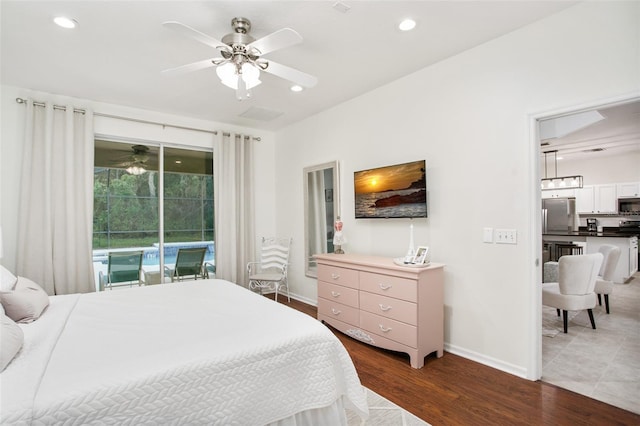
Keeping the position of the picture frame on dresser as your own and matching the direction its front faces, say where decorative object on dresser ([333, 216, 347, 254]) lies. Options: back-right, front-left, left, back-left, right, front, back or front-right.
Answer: right

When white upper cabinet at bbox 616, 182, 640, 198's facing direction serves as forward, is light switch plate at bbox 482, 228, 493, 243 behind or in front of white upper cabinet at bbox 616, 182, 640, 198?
in front

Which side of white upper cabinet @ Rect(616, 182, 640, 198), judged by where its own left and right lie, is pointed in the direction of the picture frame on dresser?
front

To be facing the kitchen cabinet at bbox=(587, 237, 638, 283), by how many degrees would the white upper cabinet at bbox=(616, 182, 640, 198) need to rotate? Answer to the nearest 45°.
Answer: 0° — it already faces it

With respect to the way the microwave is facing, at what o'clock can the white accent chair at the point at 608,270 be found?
The white accent chair is roughly at 12 o'clock from the microwave.

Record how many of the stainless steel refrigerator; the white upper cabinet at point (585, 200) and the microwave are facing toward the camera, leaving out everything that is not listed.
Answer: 3

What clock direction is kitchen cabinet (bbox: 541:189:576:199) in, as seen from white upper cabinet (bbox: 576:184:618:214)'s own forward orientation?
The kitchen cabinet is roughly at 3 o'clock from the white upper cabinet.

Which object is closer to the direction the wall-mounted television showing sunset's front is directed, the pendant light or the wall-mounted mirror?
the wall-mounted mirror

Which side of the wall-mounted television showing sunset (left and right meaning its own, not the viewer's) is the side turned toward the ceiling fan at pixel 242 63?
front

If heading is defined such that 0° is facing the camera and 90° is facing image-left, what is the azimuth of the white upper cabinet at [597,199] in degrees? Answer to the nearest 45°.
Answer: approximately 0°

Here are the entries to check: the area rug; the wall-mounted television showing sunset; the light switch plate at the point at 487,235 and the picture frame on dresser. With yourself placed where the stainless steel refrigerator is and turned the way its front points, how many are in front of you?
4

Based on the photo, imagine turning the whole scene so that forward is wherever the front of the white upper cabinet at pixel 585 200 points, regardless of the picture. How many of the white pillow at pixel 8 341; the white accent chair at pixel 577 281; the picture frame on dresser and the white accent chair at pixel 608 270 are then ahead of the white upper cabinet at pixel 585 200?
4

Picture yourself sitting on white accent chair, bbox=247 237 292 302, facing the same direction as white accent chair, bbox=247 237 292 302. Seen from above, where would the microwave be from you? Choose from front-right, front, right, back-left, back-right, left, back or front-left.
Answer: back-left
